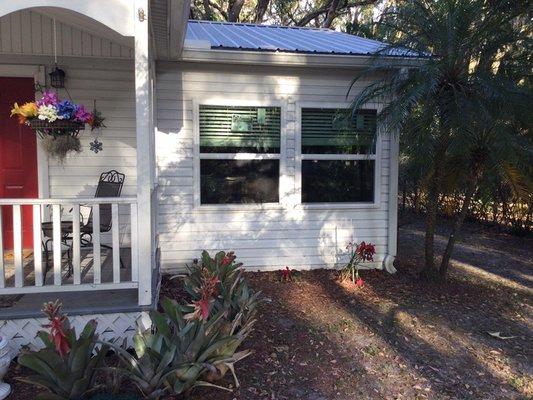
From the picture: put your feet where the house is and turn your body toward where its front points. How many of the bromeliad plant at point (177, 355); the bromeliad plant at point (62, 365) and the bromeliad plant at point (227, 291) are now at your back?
0

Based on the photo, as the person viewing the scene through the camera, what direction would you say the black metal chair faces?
facing the viewer and to the left of the viewer

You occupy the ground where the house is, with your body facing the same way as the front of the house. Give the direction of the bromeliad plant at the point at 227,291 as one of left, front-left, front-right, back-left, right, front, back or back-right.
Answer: front

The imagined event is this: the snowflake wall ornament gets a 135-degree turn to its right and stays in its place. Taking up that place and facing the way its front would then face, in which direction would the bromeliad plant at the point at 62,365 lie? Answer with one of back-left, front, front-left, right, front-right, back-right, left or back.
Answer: back-left

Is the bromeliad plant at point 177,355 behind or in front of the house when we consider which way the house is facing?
in front

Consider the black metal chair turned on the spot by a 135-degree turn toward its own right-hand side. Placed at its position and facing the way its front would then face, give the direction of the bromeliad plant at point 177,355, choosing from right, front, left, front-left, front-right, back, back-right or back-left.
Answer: back

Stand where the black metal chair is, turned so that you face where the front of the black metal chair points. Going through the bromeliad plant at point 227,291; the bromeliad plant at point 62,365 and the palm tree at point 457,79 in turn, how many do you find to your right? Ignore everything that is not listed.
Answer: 0

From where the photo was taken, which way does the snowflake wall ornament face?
toward the camera

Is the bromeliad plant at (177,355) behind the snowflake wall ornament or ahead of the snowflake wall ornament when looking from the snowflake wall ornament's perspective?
ahead

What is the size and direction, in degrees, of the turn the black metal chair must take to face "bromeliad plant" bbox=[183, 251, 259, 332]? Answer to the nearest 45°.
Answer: approximately 90° to its left

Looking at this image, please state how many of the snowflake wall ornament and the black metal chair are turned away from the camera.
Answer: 0

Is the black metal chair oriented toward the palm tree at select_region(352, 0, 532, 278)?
no
